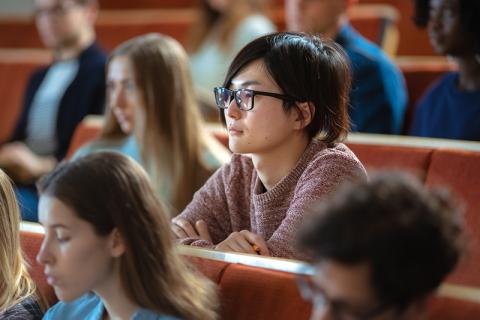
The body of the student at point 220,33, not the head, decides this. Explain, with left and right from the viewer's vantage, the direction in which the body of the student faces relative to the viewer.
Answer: facing the viewer and to the left of the viewer

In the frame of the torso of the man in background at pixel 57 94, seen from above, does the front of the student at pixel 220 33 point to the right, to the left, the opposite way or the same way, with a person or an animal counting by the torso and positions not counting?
the same way

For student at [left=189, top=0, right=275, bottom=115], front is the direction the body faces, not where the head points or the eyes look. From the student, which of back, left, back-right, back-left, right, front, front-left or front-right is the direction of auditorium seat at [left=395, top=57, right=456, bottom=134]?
left

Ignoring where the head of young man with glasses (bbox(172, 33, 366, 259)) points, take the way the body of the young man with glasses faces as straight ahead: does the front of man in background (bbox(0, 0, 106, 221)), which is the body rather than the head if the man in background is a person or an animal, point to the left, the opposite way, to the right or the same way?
the same way

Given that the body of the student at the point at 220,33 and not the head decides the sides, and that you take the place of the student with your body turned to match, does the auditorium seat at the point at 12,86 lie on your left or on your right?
on your right

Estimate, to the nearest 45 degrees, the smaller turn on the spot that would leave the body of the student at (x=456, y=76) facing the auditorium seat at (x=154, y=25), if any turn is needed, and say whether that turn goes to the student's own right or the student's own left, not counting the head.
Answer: approximately 90° to the student's own right

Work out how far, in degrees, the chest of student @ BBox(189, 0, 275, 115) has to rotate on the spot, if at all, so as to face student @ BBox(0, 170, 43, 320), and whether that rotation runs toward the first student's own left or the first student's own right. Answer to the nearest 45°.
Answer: approximately 45° to the first student's own left

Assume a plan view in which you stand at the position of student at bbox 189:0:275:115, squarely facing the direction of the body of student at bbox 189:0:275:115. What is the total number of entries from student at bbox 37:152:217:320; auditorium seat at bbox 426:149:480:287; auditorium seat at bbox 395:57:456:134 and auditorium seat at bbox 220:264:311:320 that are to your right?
0

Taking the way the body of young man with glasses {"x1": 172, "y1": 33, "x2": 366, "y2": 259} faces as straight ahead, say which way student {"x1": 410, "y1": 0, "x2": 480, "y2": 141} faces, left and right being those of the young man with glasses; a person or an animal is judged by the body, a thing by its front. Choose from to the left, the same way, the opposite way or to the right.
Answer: the same way

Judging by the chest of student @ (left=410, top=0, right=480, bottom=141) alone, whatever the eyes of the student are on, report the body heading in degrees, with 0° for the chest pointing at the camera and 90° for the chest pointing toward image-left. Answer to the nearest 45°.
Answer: approximately 45°

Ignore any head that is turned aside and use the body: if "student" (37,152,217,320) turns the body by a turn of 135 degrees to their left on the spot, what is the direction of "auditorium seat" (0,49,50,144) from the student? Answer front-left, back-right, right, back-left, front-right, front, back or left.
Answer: back-left

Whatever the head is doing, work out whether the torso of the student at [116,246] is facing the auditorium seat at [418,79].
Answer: no

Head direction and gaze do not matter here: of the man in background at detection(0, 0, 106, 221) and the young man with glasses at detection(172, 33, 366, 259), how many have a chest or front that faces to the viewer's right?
0

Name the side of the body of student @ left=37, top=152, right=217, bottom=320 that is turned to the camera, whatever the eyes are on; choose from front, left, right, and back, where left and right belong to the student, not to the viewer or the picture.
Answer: left

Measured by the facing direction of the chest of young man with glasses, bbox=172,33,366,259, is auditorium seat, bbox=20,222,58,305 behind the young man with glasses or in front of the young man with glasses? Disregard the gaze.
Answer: in front

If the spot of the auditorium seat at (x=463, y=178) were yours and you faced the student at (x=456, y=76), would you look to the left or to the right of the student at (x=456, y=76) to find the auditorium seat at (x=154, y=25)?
left

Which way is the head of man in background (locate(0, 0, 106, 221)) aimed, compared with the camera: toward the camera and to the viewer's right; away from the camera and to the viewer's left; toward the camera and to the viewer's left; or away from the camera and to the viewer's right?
toward the camera and to the viewer's left

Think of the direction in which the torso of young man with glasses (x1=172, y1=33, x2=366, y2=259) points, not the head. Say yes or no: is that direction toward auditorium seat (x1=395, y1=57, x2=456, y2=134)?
no

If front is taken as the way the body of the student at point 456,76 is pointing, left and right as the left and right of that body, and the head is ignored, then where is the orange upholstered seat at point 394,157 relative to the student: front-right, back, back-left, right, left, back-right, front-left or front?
front-left
